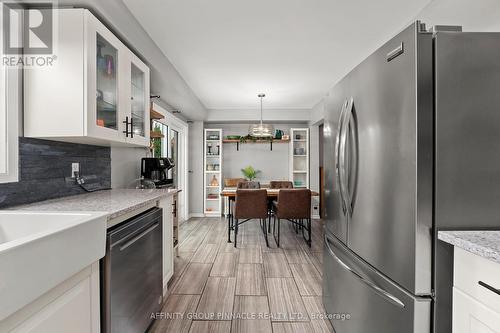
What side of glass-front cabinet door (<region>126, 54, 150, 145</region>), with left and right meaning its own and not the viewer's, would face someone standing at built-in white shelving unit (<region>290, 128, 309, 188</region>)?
left

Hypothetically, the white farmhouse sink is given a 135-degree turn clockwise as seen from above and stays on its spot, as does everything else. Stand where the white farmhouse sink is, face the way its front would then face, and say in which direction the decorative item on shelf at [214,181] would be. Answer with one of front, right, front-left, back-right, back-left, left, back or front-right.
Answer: back-right

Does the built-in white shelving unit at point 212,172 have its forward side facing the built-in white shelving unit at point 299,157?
no

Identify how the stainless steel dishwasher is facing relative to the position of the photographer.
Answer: facing the viewer and to the right of the viewer

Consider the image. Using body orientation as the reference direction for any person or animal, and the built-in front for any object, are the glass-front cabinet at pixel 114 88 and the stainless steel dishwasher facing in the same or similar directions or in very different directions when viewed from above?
same or similar directions

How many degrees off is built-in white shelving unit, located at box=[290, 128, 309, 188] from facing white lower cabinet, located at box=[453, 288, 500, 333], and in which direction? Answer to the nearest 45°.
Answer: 0° — it already faces it

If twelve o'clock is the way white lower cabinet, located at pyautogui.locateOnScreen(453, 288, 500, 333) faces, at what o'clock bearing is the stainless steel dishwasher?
The stainless steel dishwasher is roughly at 1 o'clock from the white lower cabinet.

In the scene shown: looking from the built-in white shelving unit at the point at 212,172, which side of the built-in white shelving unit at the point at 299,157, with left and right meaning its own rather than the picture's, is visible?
right

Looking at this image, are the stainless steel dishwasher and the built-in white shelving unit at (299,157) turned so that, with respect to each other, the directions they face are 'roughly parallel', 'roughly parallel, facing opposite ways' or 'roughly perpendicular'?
roughly perpendicular

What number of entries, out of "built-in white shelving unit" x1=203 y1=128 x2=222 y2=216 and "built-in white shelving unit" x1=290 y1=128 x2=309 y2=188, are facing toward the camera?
2

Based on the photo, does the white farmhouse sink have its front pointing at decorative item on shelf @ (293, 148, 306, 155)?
no

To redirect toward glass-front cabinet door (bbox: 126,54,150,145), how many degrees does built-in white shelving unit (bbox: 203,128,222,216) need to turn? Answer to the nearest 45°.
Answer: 0° — it already faces it

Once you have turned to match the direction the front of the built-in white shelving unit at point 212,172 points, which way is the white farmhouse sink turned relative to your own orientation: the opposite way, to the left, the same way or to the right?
to the left

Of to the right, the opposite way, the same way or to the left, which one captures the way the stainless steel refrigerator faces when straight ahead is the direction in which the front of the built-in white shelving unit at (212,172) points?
to the right

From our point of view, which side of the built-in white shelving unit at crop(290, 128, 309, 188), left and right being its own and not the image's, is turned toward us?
front

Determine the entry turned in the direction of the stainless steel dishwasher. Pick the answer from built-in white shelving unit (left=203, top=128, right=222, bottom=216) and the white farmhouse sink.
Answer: the built-in white shelving unit

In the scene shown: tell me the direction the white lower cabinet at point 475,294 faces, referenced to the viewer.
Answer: facing the viewer and to the left of the viewer

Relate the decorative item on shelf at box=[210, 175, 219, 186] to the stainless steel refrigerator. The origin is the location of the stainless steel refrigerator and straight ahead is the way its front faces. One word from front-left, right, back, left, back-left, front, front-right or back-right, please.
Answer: right
